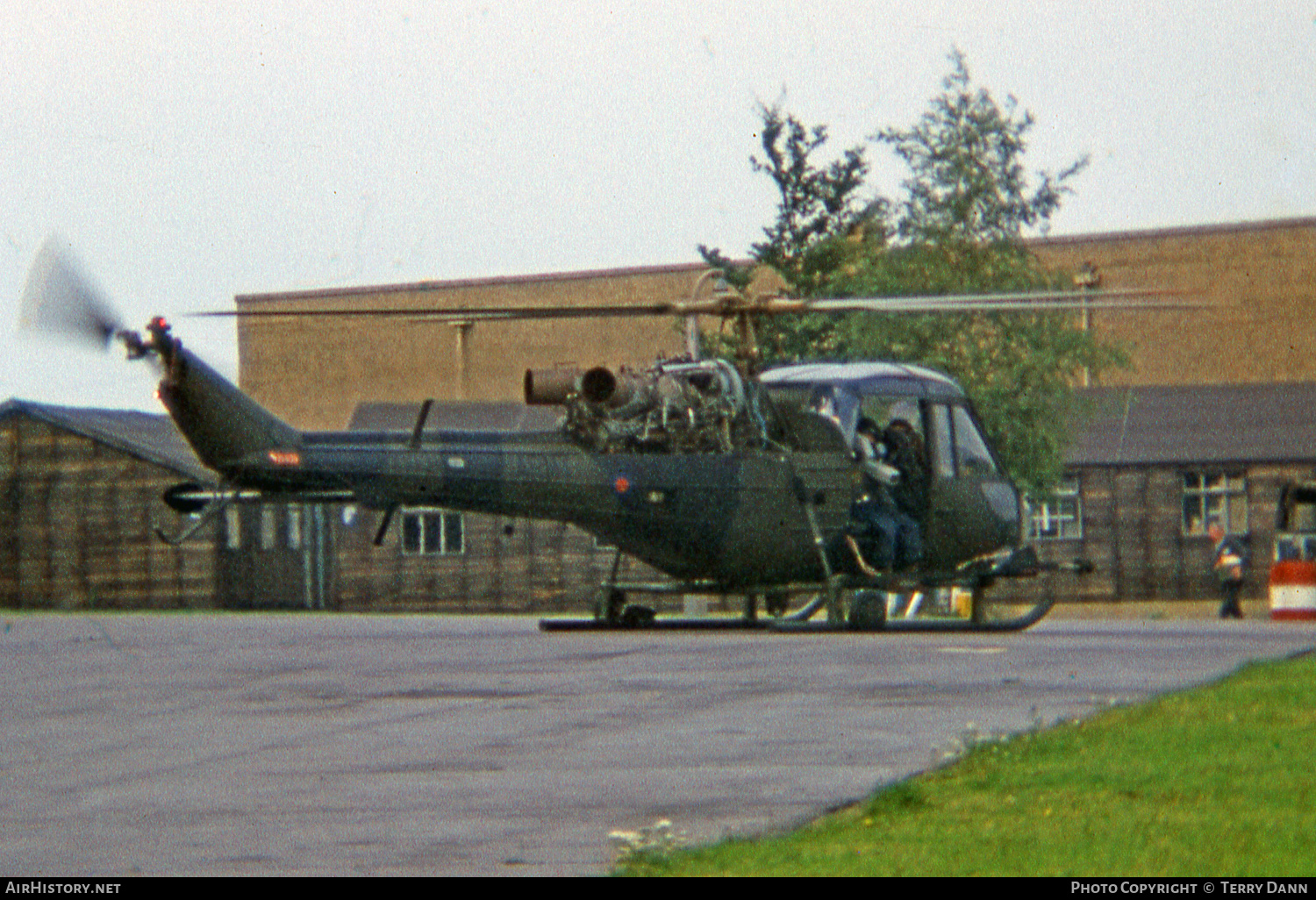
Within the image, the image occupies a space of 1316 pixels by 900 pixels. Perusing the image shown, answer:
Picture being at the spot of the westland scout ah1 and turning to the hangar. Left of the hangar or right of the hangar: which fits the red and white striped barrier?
right

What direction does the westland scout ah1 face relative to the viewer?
to the viewer's right

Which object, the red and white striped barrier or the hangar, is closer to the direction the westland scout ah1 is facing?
the red and white striped barrier

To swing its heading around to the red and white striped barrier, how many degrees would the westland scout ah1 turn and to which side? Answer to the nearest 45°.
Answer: approximately 45° to its left

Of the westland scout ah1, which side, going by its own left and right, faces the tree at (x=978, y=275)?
left

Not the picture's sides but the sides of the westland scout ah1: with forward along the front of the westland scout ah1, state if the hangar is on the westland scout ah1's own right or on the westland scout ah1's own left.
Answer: on the westland scout ah1's own left

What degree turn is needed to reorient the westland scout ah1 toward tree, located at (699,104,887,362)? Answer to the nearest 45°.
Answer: approximately 90° to its left
